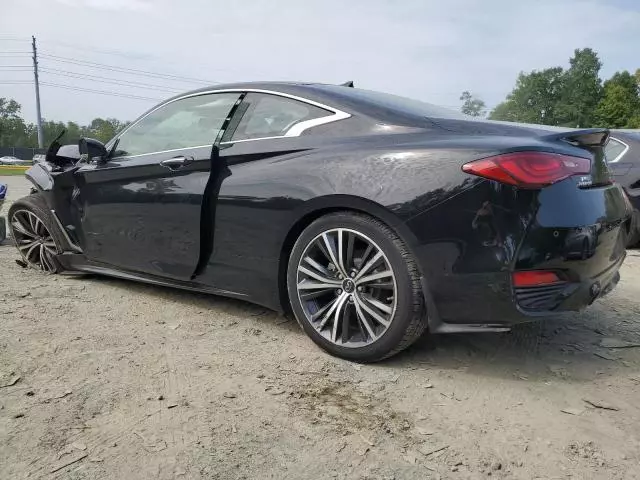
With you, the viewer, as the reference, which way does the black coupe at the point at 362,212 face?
facing away from the viewer and to the left of the viewer

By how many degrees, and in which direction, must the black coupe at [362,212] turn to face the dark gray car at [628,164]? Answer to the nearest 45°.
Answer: approximately 90° to its right
